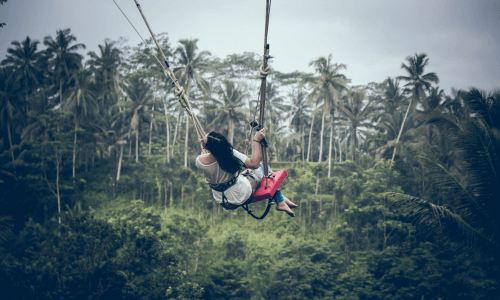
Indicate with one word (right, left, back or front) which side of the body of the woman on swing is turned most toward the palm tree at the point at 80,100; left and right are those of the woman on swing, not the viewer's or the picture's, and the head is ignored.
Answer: left

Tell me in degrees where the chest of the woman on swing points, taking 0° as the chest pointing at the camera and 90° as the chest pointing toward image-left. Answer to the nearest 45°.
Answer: approximately 225°

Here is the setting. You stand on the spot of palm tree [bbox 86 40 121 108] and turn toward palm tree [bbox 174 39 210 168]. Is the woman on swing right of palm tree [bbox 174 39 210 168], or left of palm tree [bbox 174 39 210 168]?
right

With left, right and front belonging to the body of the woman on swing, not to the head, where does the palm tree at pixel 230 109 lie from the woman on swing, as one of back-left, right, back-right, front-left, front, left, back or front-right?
front-left

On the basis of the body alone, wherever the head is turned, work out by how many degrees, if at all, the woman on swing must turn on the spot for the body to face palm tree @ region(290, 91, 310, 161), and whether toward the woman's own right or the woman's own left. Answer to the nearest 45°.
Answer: approximately 45° to the woman's own left

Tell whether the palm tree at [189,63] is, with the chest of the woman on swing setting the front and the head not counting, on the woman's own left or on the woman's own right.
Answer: on the woman's own left
